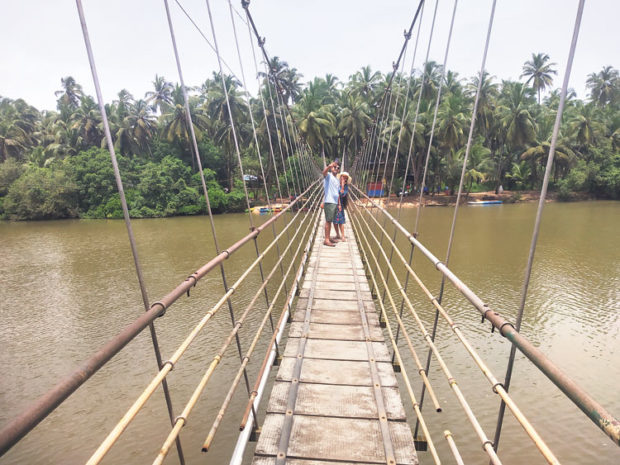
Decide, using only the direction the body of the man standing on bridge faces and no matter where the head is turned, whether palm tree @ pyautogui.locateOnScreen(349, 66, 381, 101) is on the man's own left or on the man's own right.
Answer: on the man's own left

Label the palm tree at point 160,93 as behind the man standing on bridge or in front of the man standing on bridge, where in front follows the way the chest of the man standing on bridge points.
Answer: behind

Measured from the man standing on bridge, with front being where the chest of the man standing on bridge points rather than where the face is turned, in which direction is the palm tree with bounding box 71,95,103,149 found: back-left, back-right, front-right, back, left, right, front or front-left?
back

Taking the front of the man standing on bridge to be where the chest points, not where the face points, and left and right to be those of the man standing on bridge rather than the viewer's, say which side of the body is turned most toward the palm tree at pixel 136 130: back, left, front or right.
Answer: back

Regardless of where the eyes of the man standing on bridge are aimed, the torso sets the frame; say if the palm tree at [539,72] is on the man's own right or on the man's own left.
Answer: on the man's own left

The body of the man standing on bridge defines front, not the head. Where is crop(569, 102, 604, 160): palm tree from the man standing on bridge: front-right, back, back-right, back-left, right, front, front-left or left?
left

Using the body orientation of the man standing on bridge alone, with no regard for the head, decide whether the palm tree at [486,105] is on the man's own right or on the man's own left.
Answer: on the man's own left

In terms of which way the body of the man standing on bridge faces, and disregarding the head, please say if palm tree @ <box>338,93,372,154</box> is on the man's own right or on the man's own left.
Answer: on the man's own left

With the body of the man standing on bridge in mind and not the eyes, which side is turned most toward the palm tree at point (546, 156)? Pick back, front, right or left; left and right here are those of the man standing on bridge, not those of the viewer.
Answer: left
